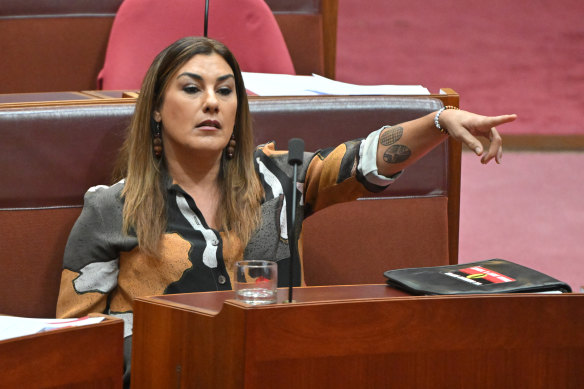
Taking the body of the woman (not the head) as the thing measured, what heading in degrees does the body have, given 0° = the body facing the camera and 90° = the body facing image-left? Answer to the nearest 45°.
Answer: approximately 315°

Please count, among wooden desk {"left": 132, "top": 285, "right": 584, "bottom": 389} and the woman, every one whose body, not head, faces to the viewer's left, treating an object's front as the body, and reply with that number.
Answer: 0
